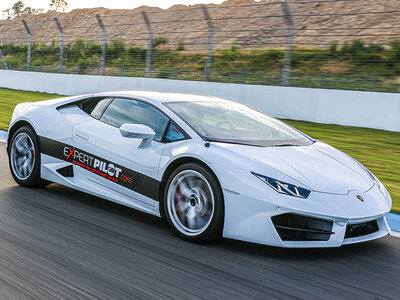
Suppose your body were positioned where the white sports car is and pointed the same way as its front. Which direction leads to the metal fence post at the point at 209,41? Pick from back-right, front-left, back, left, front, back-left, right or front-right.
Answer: back-left

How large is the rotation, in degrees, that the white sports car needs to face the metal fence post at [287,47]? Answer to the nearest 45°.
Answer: approximately 135° to its left

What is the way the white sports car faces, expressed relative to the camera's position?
facing the viewer and to the right of the viewer

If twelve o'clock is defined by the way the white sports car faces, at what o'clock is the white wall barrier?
The white wall barrier is roughly at 8 o'clock from the white sports car.

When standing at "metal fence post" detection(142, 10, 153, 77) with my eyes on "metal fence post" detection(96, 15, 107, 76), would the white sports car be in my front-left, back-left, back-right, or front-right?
back-left

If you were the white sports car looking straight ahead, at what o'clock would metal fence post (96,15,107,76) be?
The metal fence post is roughly at 7 o'clock from the white sports car.

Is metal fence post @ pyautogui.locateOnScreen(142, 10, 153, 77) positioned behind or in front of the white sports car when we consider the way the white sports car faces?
behind
